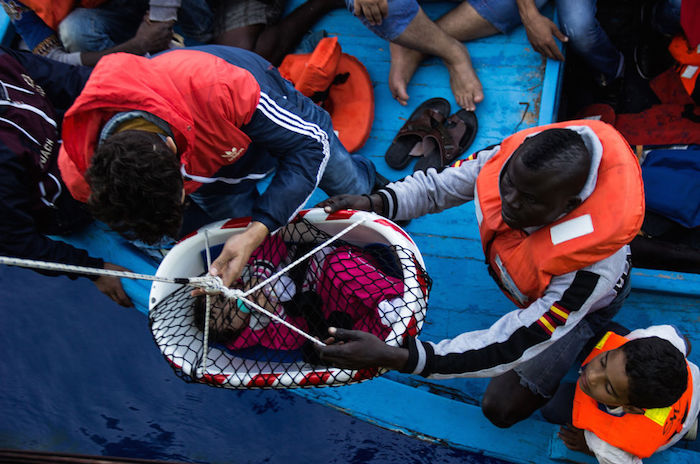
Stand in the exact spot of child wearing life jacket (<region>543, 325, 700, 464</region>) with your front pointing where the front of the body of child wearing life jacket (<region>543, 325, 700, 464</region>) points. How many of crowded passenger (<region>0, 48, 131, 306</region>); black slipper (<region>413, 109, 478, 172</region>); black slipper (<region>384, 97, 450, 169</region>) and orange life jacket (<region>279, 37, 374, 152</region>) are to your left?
0

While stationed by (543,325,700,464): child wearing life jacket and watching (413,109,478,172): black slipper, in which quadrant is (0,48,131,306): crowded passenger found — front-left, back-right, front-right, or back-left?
front-left

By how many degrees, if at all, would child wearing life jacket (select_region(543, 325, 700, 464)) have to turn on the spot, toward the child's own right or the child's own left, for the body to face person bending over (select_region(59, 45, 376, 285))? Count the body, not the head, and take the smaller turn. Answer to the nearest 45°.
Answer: approximately 45° to the child's own right

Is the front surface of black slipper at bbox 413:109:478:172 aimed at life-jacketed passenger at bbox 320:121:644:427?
no

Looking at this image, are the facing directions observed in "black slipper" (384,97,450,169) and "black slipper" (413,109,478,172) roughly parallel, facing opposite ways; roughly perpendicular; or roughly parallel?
roughly parallel

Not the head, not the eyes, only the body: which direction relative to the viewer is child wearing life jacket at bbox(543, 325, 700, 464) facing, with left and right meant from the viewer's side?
facing the viewer and to the left of the viewer

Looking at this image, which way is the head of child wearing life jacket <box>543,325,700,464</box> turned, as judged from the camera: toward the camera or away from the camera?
toward the camera

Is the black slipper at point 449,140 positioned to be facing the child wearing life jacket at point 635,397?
no
